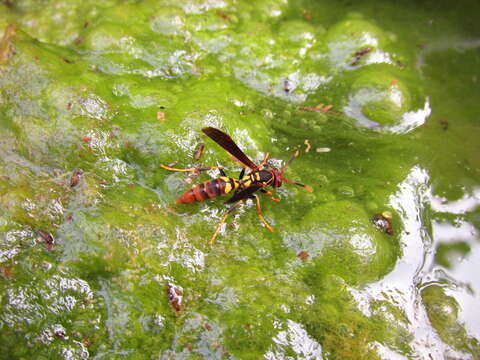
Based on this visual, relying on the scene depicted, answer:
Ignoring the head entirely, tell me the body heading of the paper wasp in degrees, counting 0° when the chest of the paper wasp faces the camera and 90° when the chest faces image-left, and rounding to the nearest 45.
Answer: approximately 270°
